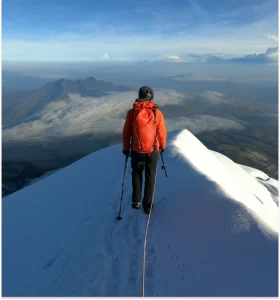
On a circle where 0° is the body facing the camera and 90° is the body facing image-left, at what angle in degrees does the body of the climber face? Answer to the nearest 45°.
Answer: approximately 180°
